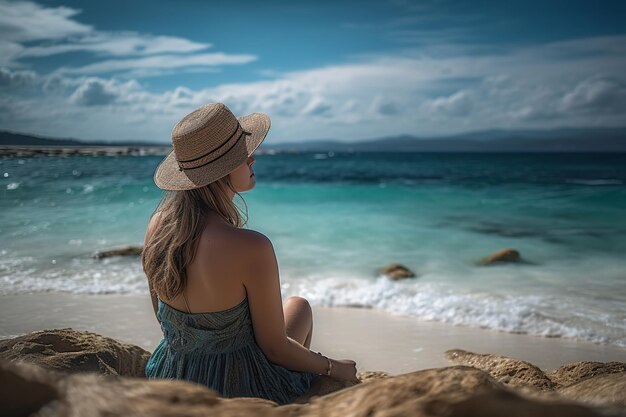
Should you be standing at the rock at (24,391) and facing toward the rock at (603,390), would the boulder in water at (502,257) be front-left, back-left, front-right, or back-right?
front-left

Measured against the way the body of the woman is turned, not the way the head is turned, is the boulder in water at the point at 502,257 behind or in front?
in front

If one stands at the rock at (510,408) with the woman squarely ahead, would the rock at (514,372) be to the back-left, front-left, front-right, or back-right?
front-right

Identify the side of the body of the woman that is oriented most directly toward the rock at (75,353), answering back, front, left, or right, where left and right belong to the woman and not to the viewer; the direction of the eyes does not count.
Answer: left

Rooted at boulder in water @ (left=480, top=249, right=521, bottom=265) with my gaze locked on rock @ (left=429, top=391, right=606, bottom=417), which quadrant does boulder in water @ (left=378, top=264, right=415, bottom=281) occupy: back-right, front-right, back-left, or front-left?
front-right

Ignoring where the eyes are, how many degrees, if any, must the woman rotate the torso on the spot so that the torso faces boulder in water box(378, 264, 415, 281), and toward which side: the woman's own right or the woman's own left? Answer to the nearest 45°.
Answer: approximately 45° to the woman's own left

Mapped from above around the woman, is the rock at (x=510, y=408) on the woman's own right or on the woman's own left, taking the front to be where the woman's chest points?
on the woman's own right

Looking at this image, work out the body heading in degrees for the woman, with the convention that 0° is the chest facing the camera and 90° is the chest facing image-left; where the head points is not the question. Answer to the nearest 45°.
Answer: approximately 225°

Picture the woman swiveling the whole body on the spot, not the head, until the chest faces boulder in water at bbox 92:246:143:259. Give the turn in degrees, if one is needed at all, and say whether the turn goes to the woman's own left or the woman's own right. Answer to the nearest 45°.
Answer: approximately 45° to the woman's own left

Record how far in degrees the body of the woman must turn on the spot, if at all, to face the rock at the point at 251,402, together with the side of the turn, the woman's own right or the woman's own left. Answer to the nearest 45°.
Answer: approximately 135° to the woman's own right
